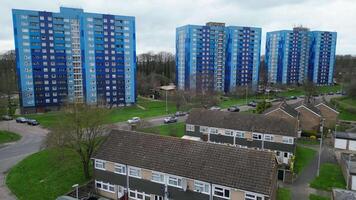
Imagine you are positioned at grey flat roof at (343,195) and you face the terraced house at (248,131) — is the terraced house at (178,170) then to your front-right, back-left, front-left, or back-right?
front-left

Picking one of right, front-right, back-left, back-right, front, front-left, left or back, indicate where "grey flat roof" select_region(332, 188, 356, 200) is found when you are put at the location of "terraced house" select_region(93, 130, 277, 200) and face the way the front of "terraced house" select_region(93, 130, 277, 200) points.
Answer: left

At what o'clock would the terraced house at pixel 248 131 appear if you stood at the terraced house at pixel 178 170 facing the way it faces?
the terraced house at pixel 248 131 is roughly at 7 o'clock from the terraced house at pixel 178 170.

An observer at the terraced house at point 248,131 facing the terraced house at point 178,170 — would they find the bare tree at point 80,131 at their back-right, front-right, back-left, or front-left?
front-right

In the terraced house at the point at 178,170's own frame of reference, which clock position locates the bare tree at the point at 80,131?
The bare tree is roughly at 4 o'clock from the terraced house.

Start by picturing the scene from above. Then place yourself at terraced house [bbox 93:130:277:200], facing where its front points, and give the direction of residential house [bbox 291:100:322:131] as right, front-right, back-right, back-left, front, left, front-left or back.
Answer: back-left

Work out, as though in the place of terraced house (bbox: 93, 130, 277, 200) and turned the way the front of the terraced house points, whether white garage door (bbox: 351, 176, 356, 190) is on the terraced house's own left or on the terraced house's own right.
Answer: on the terraced house's own left

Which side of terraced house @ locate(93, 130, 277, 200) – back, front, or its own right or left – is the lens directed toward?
front

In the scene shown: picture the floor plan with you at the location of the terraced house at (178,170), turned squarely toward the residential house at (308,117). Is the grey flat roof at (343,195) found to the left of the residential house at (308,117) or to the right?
right

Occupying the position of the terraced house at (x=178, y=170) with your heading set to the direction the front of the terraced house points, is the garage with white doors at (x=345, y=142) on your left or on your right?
on your left
